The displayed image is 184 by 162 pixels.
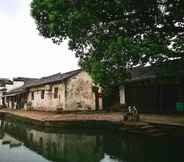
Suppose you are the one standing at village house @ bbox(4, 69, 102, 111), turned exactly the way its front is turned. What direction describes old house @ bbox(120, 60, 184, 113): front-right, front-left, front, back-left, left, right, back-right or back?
left

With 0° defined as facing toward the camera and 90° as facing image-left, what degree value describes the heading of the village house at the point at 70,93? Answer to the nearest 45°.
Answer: approximately 45°
